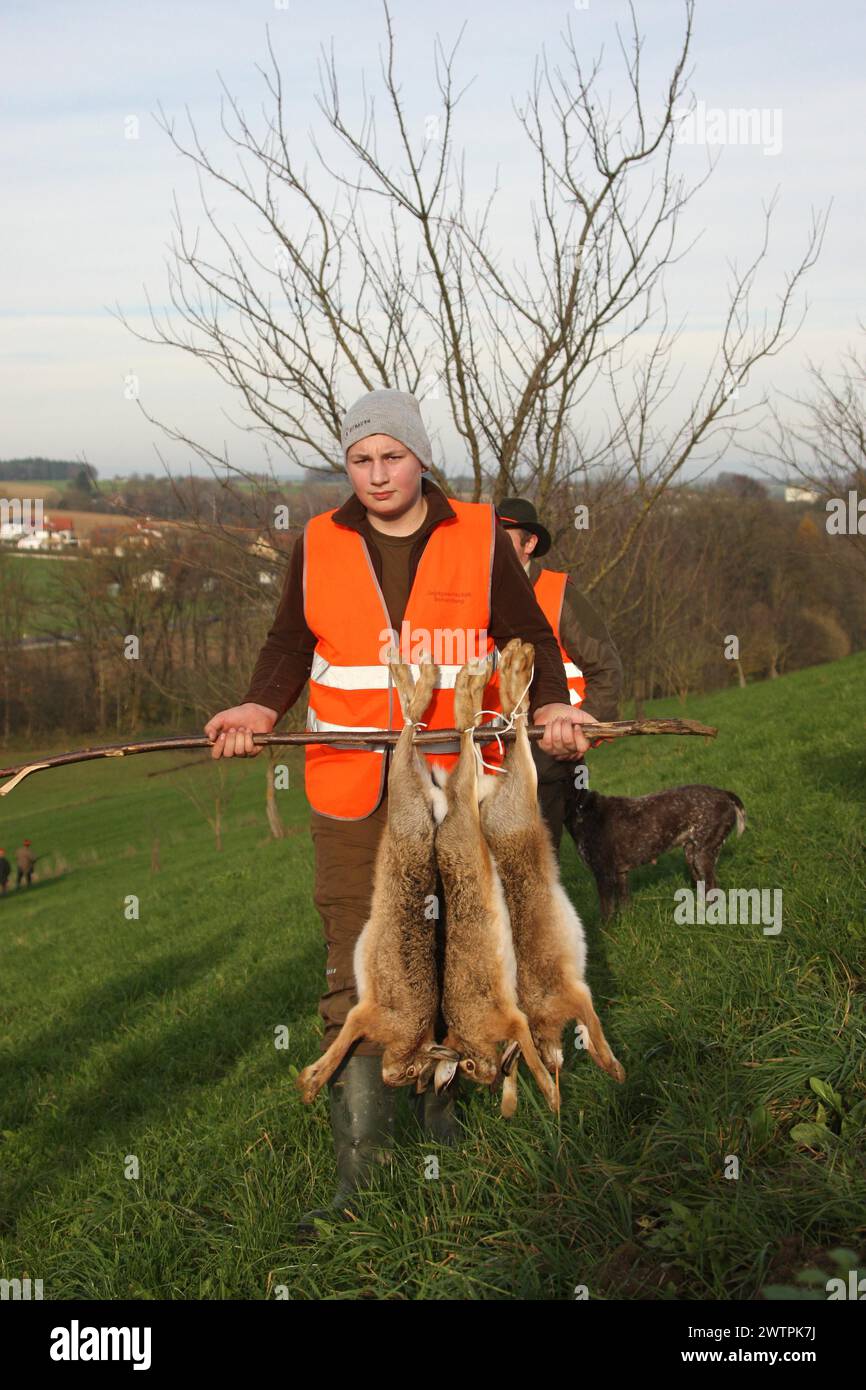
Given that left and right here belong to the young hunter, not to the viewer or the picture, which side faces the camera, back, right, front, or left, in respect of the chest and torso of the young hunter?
front

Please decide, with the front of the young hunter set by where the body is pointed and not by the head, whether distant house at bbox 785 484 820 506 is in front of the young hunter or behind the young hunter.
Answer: behind
